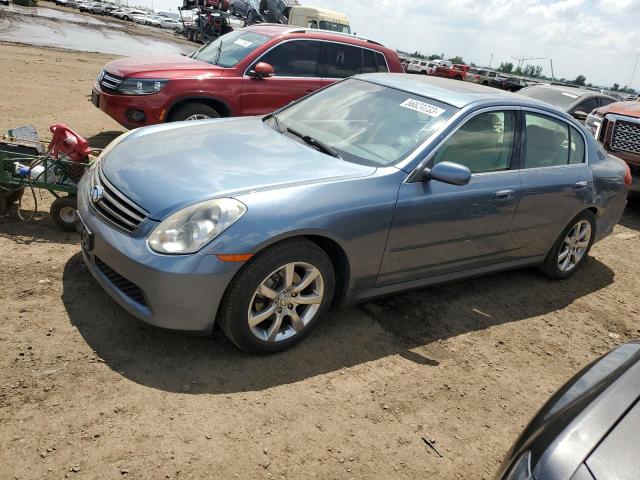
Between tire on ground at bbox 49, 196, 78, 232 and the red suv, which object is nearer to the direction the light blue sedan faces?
the tire on ground

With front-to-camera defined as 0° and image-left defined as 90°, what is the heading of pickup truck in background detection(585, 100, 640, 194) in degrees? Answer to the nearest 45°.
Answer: approximately 45°

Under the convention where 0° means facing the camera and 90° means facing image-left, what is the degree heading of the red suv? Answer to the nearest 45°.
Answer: approximately 45°

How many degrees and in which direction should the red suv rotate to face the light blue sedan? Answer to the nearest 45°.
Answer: approximately 45° to its left

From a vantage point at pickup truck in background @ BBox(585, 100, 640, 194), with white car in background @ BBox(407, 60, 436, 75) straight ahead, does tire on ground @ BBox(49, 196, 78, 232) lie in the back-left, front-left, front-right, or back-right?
back-left

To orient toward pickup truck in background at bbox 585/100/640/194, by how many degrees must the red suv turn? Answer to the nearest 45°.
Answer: approximately 135° to its left

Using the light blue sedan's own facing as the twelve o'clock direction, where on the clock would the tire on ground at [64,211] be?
The tire on ground is roughly at 2 o'clock from the light blue sedan.

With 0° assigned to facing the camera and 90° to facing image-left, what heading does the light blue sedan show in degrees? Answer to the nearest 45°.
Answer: approximately 45°

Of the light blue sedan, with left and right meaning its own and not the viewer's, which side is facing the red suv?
right

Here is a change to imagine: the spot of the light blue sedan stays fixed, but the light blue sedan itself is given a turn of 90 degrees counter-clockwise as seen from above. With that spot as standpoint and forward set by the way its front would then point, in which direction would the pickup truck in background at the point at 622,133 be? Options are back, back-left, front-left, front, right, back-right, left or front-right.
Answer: left
